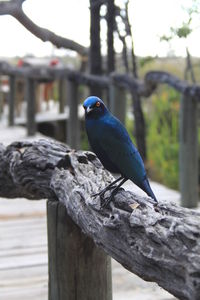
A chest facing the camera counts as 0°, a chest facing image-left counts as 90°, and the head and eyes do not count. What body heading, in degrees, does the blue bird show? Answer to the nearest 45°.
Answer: approximately 45°

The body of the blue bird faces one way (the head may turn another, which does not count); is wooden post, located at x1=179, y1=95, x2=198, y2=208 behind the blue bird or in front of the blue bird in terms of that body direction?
behind

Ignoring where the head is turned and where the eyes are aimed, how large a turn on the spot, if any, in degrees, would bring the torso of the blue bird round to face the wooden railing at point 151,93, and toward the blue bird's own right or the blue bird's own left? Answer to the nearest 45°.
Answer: approximately 135° to the blue bird's own right

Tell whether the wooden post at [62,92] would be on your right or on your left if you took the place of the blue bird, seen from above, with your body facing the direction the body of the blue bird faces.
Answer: on your right

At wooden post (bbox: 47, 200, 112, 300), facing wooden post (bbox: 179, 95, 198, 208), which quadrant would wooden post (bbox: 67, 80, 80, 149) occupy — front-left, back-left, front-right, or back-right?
front-left

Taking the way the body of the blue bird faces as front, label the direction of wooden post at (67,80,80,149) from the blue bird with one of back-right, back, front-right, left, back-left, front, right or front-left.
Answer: back-right

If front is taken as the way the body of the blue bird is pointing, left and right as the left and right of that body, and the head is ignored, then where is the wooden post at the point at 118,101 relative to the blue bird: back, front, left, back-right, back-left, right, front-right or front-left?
back-right
